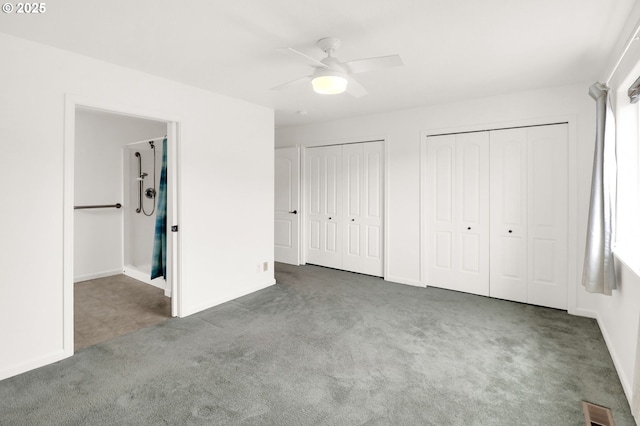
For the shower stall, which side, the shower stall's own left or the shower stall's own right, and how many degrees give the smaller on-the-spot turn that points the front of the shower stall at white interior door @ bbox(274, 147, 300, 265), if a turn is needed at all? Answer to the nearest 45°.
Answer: approximately 135° to the shower stall's own left

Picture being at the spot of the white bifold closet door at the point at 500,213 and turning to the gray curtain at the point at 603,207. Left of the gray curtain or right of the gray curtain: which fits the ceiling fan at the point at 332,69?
right

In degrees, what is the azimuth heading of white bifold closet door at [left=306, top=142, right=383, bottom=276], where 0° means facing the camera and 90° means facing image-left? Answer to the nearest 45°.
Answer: approximately 45°

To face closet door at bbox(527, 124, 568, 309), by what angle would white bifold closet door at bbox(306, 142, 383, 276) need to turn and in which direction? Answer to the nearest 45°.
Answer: approximately 90° to its left

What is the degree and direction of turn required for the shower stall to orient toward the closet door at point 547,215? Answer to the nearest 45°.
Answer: approximately 90° to its left

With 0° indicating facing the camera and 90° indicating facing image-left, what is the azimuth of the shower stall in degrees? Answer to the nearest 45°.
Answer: approximately 45°

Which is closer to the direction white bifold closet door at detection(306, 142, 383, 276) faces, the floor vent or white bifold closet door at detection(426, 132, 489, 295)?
the floor vent

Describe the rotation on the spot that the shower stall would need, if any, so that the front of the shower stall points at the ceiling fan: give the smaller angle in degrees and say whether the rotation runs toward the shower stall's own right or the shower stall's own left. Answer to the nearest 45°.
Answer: approximately 45° to the shower stall's own left

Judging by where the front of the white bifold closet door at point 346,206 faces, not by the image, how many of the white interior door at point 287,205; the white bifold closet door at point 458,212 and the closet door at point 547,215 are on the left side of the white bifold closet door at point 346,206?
2

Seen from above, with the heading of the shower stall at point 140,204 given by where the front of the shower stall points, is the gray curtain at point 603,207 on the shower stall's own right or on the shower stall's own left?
on the shower stall's own left

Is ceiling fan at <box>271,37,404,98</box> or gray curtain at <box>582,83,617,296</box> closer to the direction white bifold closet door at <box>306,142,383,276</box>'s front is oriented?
the ceiling fan

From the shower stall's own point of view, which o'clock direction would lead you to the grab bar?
The grab bar is roughly at 2 o'clock from the shower stall.
